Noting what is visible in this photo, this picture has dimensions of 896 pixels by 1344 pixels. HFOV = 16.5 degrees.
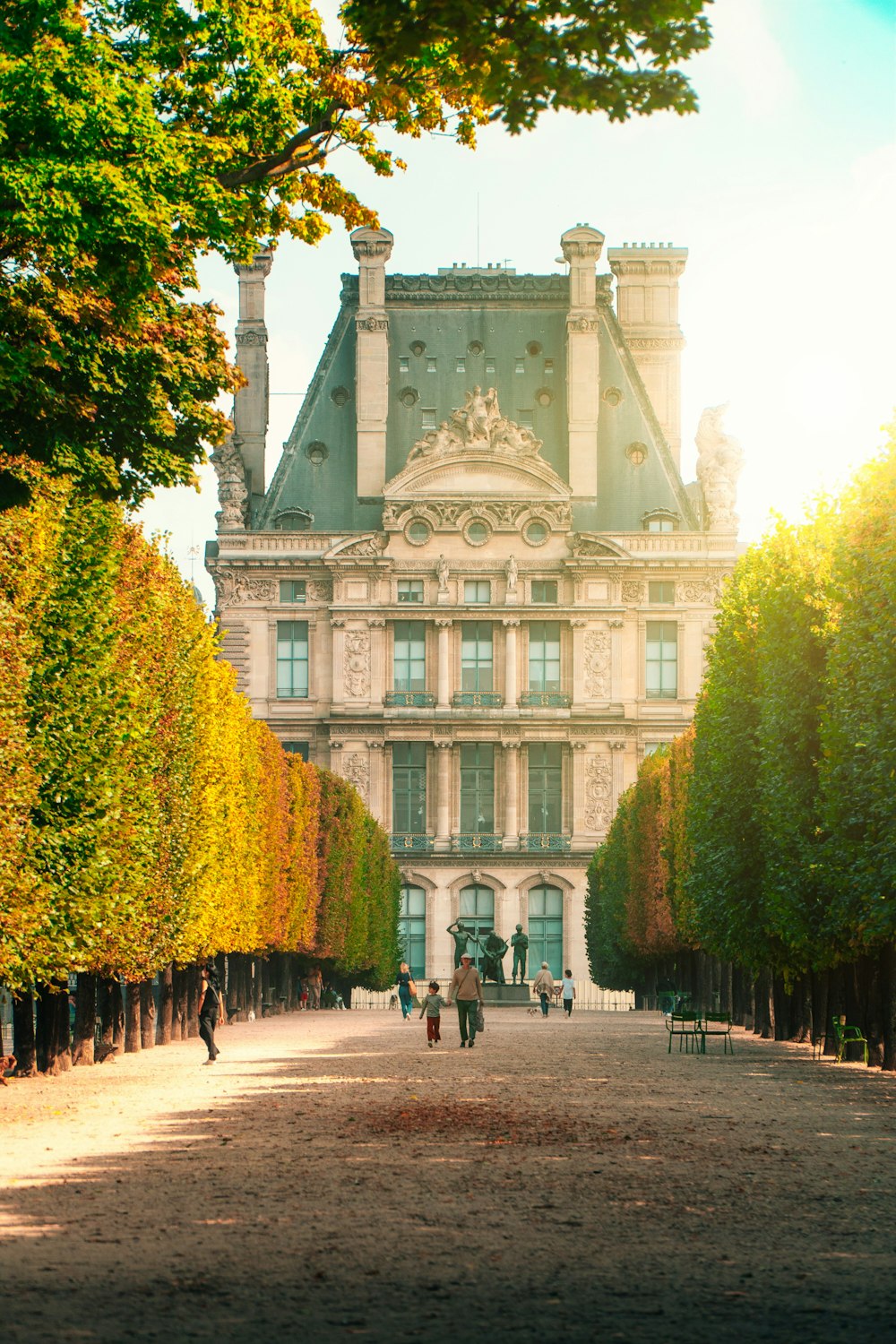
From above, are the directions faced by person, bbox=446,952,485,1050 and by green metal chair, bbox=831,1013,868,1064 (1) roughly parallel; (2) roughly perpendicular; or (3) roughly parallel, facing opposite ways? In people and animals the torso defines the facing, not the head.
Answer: roughly perpendicular

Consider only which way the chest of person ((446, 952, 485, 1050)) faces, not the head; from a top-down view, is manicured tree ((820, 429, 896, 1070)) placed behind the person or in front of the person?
in front

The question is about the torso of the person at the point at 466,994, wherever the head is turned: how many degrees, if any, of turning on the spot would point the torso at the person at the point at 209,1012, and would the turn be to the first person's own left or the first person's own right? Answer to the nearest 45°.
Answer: approximately 45° to the first person's own right

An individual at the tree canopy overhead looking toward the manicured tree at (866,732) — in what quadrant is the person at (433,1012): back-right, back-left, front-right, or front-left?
front-left

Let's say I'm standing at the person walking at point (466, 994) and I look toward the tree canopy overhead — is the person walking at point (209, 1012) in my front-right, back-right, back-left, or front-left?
front-right

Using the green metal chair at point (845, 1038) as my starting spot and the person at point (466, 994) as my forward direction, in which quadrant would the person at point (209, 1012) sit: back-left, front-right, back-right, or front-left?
front-left

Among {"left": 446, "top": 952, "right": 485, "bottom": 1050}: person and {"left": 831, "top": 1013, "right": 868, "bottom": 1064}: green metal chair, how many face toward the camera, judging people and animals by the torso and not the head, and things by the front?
1
